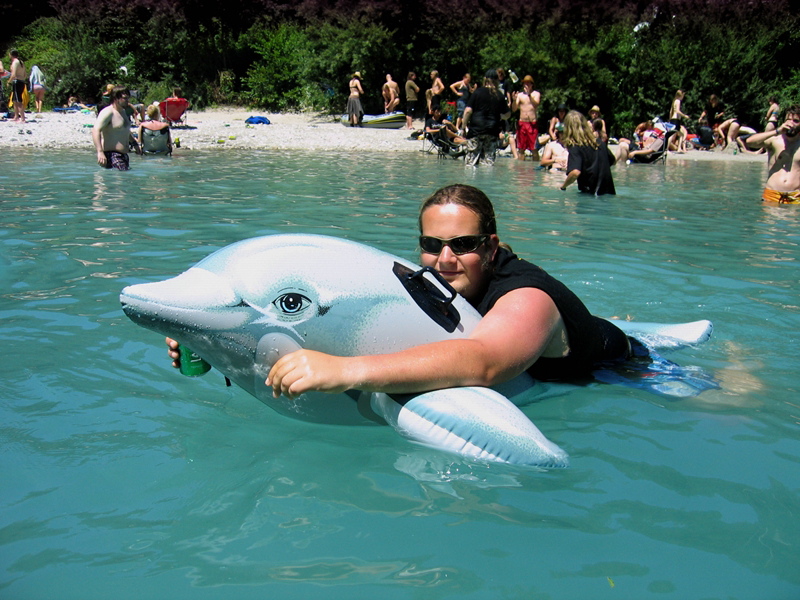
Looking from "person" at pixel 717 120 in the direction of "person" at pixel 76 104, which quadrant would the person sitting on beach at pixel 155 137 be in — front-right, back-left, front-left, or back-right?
front-left

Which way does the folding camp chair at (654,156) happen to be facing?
to the viewer's left

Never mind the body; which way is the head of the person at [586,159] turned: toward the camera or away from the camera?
away from the camera

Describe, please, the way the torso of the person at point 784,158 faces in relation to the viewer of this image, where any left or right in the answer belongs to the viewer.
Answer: facing the viewer

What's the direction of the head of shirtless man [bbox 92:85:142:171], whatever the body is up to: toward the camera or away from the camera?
toward the camera

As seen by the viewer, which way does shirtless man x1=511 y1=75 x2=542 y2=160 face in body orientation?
toward the camera

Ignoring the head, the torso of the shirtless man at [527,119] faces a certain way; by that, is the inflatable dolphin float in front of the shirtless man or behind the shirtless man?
in front

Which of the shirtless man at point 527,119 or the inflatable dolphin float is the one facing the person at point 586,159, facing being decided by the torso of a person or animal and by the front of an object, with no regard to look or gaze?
the shirtless man

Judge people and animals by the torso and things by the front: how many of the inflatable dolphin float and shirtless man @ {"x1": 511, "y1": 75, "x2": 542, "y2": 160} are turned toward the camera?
1

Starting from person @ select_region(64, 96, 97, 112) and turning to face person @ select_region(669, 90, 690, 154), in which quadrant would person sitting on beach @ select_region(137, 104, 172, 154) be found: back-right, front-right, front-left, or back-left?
front-right

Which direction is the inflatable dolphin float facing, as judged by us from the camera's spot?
facing to the left of the viewer

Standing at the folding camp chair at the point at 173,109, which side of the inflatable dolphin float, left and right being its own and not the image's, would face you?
right

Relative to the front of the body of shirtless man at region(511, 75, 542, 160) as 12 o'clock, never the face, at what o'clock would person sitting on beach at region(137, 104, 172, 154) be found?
The person sitting on beach is roughly at 2 o'clock from the shirtless man.

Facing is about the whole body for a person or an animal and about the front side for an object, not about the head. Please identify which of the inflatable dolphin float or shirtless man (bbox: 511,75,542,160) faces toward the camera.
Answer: the shirtless man

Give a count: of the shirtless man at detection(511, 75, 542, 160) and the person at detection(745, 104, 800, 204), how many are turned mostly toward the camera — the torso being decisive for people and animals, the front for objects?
2
